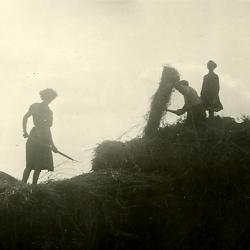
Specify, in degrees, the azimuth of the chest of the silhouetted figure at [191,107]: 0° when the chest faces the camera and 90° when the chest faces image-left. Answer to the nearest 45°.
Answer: approximately 90°

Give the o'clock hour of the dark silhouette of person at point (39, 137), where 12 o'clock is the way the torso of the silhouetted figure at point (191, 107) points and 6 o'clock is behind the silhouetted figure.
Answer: The dark silhouette of person is roughly at 12 o'clock from the silhouetted figure.

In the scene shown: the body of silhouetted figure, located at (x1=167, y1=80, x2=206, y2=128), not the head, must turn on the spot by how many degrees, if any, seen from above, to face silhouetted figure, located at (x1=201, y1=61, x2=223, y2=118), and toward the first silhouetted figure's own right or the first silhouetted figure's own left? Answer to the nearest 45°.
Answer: approximately 135° to the first silhouetted figure's own right

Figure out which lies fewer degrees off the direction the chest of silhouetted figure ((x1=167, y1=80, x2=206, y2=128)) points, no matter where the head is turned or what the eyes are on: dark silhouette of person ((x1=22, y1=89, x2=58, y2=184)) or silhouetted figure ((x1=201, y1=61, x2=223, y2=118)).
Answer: the dark silhouette of person
